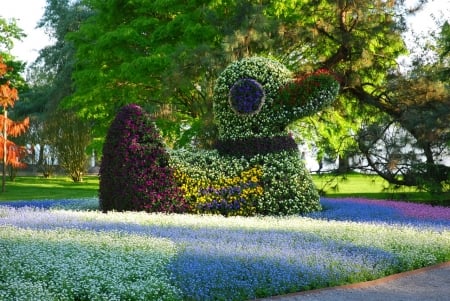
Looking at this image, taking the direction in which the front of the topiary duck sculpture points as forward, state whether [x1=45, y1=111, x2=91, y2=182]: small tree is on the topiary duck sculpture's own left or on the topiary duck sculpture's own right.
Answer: on the topiary duck sculpture's own left

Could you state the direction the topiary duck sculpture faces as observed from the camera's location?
facing to the right of the viewer

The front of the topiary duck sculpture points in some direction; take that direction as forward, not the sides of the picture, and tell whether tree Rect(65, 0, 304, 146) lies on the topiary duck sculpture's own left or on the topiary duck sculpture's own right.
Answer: on the topiary duck sculpture's own left

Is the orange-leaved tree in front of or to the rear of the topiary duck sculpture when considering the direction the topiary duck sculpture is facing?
to the rear

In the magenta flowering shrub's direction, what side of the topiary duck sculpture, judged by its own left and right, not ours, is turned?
back
